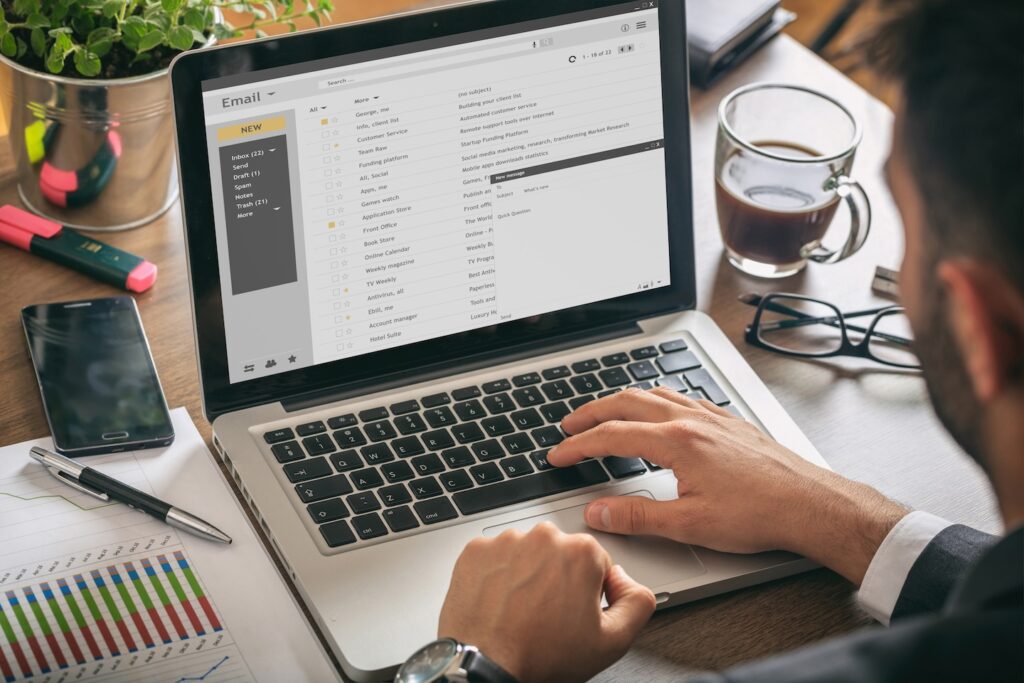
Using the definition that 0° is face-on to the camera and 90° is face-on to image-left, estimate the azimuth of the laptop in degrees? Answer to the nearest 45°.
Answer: approximately 315°

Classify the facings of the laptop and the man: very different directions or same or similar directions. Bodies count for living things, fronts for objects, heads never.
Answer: very different directions

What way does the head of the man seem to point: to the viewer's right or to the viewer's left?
to the viewer's left

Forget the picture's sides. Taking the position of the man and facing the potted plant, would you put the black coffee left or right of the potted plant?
right

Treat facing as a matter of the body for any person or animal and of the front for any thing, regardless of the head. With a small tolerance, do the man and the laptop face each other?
yes
